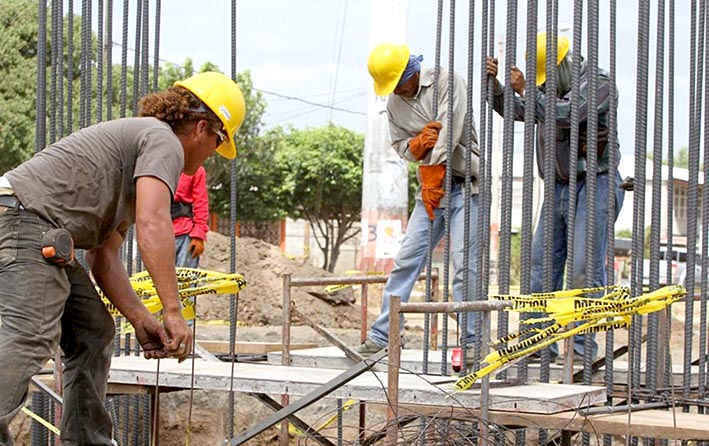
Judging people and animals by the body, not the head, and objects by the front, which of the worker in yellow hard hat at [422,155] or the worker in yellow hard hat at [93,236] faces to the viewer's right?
the worker in yellow hard hat at [93,236]

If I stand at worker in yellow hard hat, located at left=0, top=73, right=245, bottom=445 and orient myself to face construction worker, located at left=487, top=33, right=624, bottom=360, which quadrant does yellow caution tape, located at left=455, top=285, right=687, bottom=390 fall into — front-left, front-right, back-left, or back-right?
front-right

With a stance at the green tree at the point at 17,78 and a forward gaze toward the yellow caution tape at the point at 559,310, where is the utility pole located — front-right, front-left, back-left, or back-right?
front-left

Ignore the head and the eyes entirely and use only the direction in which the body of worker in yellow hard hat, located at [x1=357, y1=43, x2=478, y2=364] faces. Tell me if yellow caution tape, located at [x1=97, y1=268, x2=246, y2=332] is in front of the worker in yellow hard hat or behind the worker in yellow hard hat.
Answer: in front

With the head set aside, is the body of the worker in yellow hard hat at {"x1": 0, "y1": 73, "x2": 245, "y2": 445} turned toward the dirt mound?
no

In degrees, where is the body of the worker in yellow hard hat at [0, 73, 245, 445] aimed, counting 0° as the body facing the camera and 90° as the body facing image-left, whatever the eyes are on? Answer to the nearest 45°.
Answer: approximately 270°

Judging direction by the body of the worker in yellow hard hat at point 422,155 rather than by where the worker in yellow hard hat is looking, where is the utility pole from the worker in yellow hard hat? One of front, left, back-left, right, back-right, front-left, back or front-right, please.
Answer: back-right

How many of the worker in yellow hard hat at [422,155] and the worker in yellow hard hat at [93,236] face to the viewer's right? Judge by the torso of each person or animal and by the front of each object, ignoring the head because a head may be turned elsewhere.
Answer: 1

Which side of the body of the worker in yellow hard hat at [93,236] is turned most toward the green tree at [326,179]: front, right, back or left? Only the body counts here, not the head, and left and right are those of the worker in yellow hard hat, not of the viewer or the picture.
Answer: left

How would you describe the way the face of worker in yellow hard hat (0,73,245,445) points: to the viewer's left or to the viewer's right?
to the viewer's right
